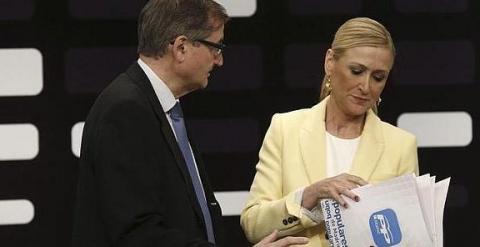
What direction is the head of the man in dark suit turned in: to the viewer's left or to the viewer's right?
to the viewer's right

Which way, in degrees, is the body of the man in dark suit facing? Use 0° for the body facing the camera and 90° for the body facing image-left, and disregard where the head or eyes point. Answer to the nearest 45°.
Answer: approximately 270°

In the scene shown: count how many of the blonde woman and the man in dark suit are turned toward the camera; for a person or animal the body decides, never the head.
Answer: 1

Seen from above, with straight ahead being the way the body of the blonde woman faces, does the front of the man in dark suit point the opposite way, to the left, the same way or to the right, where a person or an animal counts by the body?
to the left

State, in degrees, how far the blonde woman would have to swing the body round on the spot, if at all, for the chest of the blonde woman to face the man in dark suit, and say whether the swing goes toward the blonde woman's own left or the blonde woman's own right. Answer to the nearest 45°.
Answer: approximately 45° to the blonde woman's own right

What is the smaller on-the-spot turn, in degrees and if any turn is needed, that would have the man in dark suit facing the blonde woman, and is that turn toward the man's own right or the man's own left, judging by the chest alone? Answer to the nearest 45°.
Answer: approximately 45° to the man's own left
